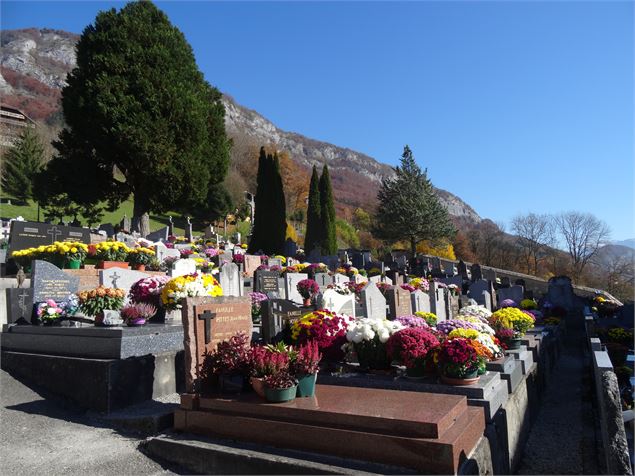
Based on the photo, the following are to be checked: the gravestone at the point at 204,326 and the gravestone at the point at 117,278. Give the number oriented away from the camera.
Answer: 0

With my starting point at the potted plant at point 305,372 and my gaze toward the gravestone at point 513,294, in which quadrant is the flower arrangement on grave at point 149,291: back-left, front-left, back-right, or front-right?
front-left

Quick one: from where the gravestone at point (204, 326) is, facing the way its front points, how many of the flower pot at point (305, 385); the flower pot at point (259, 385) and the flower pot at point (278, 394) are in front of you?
3

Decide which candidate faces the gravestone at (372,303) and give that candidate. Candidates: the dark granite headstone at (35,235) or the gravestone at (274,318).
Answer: the dark granite headstone

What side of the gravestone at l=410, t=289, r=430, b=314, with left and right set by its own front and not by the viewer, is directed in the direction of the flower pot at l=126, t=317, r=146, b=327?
right

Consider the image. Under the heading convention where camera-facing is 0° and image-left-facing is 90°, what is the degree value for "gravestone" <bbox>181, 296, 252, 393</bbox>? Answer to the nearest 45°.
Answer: approximately 315°

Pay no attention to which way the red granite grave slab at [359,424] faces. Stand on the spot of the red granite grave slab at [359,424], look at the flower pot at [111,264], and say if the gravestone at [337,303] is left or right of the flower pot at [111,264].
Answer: right

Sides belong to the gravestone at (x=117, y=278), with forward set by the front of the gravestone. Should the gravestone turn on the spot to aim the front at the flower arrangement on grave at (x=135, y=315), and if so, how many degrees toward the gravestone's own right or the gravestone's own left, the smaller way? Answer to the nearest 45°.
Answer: approximately 45° to the gravestone's own right

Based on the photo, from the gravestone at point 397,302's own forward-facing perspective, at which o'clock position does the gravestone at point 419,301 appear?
the gravestone at point 419,301 is roughly at 8 o'clock from the gravestone at point 397,302.

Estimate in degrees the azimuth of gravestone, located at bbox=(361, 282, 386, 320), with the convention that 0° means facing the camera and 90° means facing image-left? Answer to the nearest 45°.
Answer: approximately 315°

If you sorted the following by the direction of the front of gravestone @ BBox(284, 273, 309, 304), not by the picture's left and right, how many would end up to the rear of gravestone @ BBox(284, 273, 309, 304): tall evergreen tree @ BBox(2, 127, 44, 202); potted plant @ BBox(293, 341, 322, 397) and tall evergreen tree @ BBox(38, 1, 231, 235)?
2

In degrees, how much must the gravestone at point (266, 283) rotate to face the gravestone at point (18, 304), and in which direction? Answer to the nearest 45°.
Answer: approximately 90° to its right

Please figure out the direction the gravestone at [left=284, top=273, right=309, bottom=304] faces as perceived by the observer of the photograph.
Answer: facing the viewer and to the right of the viewer
